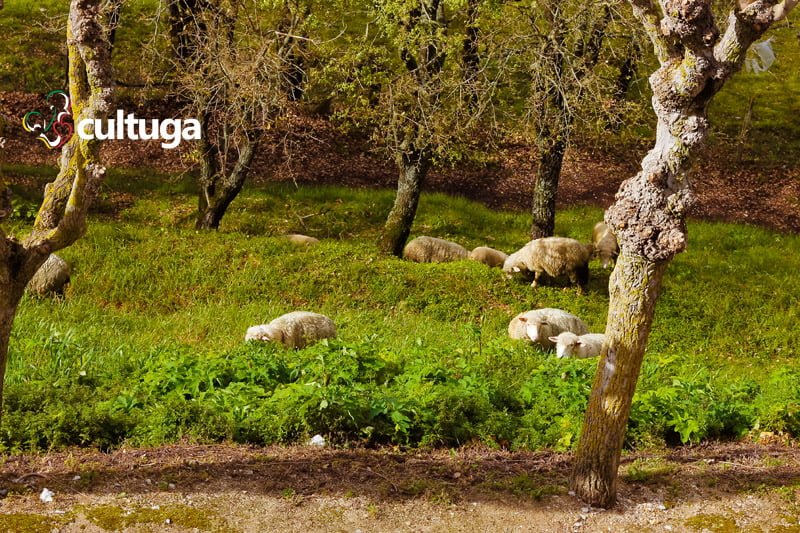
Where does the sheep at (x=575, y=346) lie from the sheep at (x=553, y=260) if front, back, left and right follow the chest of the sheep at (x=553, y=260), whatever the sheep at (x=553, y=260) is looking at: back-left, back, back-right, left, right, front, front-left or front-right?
left

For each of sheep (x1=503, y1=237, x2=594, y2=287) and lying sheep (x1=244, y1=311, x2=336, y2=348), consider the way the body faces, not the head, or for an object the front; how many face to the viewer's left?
2

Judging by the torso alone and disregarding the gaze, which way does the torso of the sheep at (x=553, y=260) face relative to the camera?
to the viewer's left

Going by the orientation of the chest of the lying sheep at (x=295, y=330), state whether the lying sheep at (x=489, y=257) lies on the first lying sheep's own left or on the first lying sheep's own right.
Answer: on the first lying sheep's own right

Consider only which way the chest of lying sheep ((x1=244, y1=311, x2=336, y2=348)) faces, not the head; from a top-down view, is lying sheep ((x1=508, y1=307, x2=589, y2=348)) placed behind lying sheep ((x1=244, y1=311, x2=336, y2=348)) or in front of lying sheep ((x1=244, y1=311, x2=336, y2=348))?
behind

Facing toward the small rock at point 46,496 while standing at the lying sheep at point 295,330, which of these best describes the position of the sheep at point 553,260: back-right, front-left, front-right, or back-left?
back-left

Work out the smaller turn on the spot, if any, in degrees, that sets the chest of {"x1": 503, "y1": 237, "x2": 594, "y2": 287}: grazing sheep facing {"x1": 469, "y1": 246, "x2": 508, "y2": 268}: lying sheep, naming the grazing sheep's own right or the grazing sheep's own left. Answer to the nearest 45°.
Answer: approximately 45° to the grazing sheep's own right

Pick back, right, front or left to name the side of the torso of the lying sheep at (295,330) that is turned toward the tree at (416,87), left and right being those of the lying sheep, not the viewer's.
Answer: right

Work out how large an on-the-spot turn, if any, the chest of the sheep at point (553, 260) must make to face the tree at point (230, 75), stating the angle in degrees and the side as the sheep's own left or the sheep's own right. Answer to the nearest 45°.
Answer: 0° — it already faces it

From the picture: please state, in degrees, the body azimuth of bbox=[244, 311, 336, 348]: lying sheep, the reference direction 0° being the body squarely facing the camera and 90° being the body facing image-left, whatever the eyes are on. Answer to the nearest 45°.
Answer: approximately 90°
